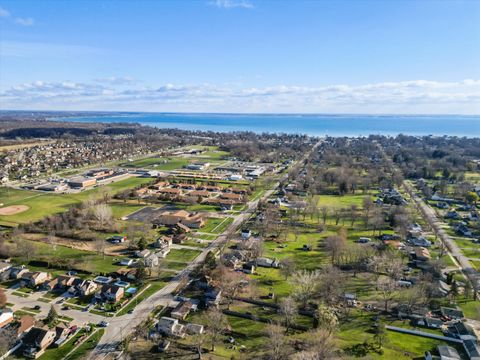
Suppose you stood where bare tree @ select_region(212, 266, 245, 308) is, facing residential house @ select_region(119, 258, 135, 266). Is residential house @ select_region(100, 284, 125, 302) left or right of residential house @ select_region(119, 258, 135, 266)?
left

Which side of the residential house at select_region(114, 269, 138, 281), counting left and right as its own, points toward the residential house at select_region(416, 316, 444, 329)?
front

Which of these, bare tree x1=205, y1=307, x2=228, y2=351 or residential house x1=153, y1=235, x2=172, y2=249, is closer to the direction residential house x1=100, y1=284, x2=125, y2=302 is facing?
the bare tree

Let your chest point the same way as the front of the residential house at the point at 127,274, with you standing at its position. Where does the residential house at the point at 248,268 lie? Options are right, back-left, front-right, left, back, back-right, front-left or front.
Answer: front-left

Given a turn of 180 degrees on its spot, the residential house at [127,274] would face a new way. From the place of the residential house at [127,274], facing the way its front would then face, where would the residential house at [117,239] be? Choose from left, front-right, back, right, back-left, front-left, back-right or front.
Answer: front-right

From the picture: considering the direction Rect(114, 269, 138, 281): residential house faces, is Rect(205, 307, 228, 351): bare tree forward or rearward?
forward

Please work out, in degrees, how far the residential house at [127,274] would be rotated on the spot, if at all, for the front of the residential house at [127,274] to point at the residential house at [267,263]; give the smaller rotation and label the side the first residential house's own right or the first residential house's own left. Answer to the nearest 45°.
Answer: approximately 45° to the first residential house's own left

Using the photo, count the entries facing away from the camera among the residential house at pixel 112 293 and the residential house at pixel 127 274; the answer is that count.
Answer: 0

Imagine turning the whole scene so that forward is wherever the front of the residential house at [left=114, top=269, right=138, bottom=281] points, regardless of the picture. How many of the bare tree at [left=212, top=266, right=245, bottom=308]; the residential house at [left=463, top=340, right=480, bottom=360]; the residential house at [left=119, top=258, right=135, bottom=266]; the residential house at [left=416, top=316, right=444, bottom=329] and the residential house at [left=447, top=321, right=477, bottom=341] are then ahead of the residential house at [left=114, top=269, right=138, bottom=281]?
4
